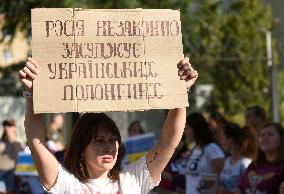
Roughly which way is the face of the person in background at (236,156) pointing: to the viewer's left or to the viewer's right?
to the viewer's left

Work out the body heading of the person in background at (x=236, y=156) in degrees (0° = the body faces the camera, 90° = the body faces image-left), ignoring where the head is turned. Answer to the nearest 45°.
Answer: approximately 45°

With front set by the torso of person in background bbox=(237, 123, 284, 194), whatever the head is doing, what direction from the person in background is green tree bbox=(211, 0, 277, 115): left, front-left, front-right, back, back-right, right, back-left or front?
back-right

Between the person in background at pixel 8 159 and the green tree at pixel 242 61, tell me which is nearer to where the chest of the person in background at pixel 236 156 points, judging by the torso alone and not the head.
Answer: the person in background

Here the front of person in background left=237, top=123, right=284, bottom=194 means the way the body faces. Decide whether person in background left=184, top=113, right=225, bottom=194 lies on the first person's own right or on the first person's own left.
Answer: on the first person's own right

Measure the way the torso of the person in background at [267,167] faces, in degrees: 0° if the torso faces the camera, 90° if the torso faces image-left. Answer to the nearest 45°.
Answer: approximately 45°

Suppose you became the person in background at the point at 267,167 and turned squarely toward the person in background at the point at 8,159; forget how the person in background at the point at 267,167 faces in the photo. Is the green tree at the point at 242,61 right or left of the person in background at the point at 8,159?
right
